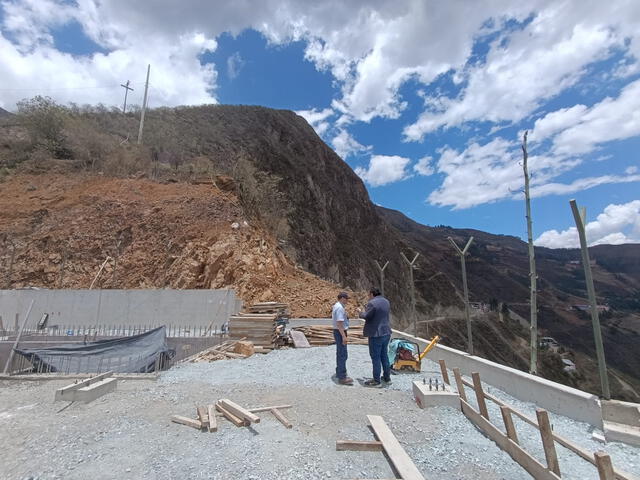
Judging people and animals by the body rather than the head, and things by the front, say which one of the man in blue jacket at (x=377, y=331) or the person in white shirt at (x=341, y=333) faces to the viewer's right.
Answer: the person in white shirt at (x=341, y=333)

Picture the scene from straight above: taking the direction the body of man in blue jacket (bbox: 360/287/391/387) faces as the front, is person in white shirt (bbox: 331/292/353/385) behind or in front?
in front

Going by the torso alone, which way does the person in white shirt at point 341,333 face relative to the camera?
to the viewer's right

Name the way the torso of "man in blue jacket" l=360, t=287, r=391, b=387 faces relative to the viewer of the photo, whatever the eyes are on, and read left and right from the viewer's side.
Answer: facing away from the viewer and to the left of the viewer

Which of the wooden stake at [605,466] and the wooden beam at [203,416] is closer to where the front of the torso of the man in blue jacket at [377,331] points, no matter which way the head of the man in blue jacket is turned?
the wooden beam

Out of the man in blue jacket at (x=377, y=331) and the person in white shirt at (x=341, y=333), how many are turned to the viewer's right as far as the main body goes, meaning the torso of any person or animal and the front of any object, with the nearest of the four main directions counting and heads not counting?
1

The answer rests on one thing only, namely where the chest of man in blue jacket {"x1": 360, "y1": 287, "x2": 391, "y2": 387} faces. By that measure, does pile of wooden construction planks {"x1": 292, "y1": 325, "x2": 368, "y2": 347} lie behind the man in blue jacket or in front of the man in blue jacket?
in front

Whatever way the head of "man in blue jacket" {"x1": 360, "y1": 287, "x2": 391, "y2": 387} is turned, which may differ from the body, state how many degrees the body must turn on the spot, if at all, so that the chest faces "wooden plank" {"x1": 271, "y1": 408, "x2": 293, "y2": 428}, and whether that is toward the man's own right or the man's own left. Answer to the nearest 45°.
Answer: approximately 90° to the man's own left

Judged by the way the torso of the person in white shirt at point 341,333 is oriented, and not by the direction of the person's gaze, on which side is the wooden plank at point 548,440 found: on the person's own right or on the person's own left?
on the person's own right

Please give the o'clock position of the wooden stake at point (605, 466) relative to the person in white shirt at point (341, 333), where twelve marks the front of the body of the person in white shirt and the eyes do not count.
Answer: The wooden stake is roughly at 2 o'clock from the person in white shirt.

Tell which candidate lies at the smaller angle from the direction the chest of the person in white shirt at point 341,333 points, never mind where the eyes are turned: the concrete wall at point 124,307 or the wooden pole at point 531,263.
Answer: the wooden pole

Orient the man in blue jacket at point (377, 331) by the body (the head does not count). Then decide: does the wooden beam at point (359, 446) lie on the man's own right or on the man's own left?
on the man's own left

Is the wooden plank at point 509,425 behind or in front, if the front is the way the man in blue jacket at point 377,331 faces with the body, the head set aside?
behind

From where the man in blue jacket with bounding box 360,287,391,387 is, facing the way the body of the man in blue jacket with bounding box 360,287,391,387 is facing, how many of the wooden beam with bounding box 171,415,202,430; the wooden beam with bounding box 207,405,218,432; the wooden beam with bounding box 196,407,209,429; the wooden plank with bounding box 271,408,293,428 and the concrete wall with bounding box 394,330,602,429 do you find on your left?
4

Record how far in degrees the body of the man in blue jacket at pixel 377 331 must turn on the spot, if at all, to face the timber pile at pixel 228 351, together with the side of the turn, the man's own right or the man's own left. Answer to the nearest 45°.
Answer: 0° — they already face it
